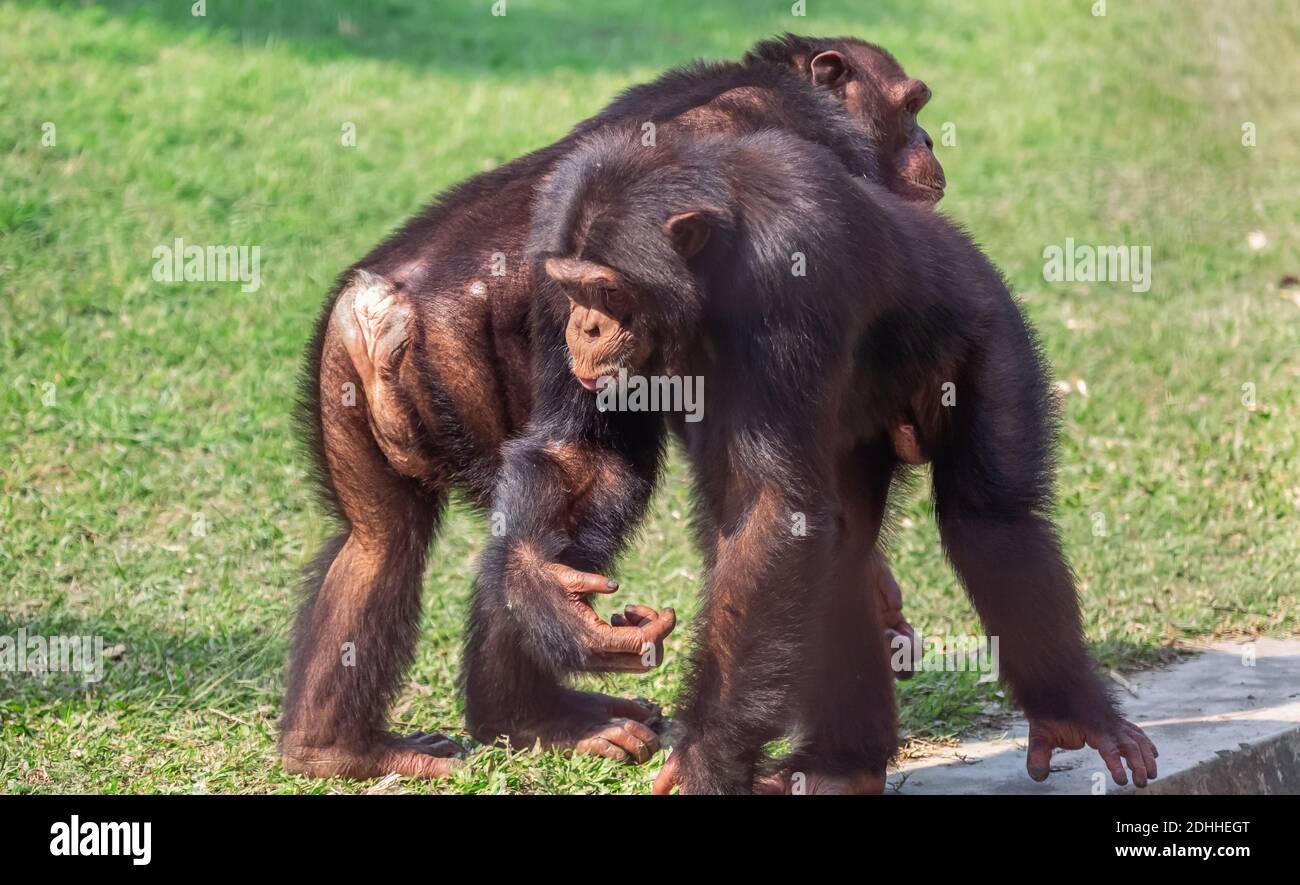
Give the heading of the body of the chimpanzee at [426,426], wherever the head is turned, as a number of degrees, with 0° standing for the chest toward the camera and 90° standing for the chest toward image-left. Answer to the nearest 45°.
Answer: approximately 270°

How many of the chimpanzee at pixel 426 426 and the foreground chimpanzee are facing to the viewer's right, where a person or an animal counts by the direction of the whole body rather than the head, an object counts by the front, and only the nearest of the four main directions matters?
1
